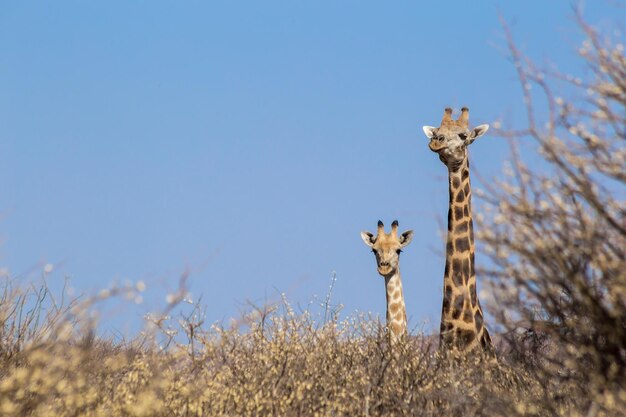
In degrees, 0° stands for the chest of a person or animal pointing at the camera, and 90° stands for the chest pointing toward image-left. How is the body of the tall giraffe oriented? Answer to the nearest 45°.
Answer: approximately 45°

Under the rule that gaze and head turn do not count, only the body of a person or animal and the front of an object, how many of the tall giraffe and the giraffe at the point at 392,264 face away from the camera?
0

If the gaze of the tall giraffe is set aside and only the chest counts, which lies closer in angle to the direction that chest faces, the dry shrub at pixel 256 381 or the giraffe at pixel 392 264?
the dry shrub

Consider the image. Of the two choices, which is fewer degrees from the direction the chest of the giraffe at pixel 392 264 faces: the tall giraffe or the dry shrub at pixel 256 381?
the dry shrub

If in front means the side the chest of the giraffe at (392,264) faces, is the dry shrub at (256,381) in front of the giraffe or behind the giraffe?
in front

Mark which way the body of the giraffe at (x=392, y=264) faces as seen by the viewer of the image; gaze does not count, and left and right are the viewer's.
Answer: facing the viewer

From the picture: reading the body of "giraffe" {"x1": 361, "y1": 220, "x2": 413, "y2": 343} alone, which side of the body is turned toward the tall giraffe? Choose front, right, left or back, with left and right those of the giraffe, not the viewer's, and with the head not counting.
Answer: left
